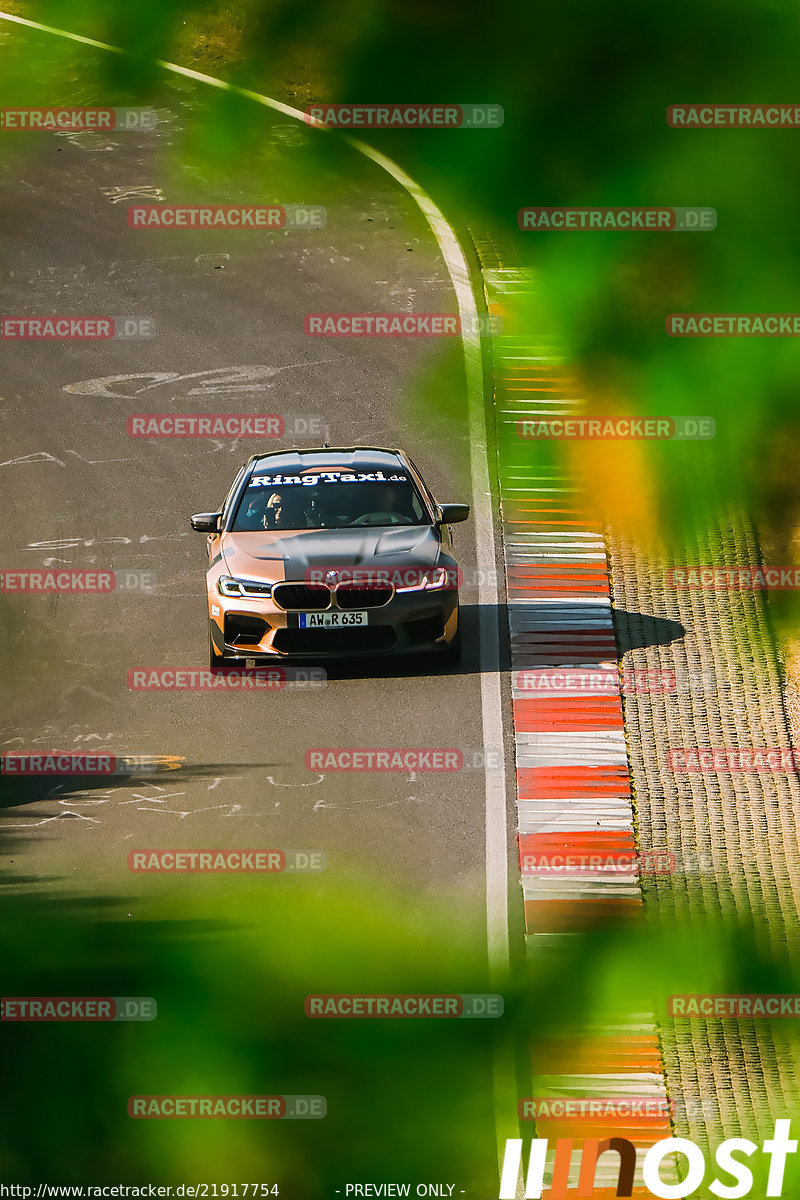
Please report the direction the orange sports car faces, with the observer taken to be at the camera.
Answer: facing the viewer

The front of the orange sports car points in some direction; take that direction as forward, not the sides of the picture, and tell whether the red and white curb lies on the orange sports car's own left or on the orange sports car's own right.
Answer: on the orange sports car's own left
